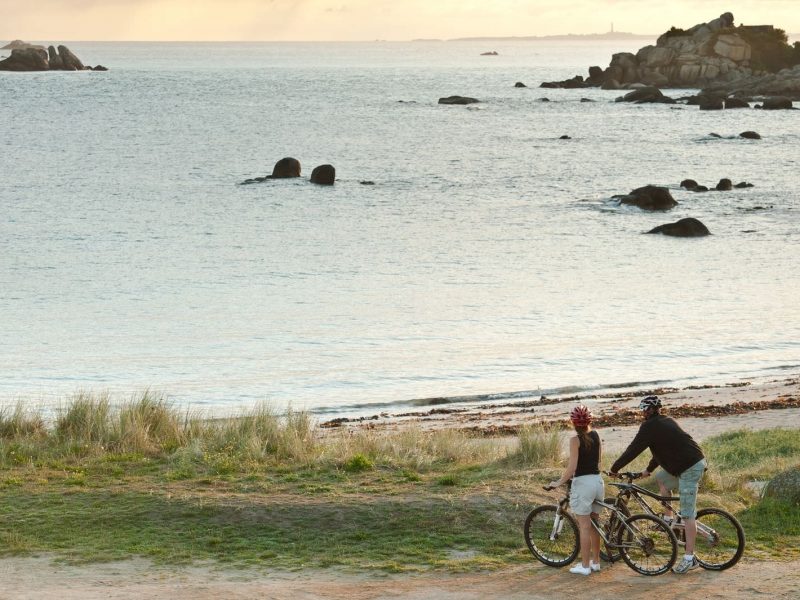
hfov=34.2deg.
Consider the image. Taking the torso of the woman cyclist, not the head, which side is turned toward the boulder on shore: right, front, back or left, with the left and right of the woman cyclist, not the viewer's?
right

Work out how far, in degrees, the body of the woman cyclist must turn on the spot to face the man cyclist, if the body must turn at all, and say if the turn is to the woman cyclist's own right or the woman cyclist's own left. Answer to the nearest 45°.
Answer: approximately 135° to the woman cyclist's own right

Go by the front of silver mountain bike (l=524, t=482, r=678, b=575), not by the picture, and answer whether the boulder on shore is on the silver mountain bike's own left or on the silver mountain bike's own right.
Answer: on the silver mountain bike's own right

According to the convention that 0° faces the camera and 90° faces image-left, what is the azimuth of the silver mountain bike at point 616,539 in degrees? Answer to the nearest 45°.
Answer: approximately 90°

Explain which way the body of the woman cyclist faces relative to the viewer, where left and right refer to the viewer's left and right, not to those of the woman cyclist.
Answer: facing away from the viewer and to the left of the viewer

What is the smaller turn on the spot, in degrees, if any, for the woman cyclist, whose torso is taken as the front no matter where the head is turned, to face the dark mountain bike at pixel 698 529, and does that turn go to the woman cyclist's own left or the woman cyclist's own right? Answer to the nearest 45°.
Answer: approximately 90° to the woman cyclist's own right
